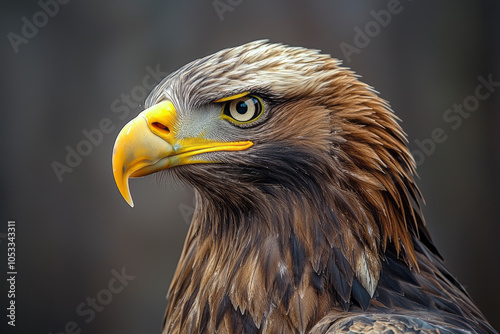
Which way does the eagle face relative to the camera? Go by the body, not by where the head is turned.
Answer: to the viewer's left
